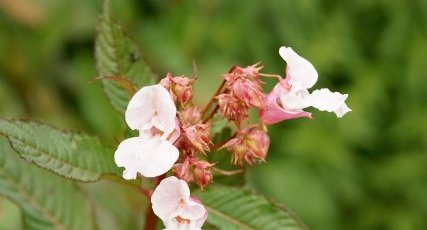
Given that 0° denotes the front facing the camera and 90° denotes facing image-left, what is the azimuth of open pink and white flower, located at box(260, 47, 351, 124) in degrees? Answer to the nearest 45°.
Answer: approximately 270°
